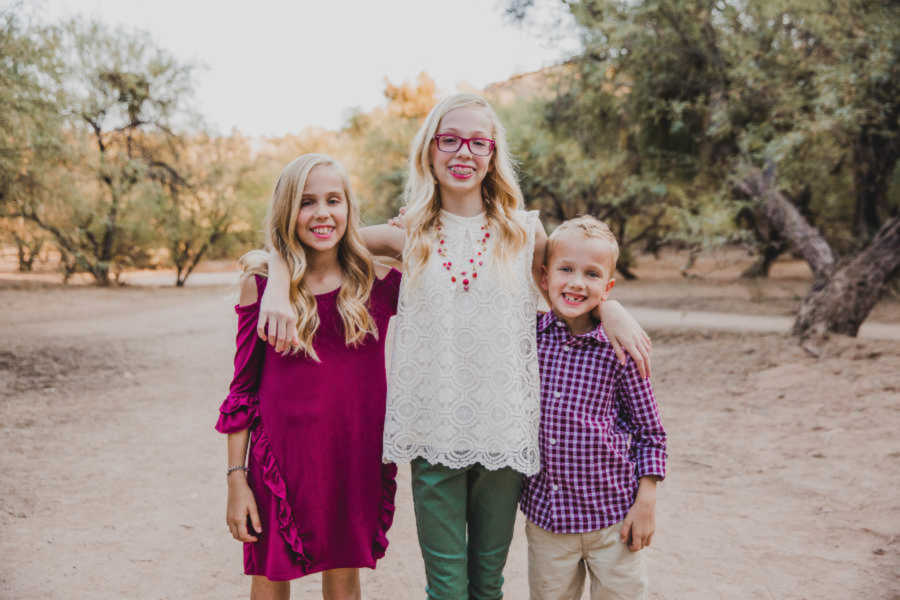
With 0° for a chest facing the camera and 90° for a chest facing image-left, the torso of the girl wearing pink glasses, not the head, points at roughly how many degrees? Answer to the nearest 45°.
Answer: approximately 0°

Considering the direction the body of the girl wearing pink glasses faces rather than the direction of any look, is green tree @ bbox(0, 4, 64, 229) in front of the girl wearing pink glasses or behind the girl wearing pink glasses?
behind

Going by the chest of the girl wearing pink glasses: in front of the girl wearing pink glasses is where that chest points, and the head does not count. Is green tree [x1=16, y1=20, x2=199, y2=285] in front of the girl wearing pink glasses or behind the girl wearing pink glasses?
behind

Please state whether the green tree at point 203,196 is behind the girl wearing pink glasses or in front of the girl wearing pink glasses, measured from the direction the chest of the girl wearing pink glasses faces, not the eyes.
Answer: behind
